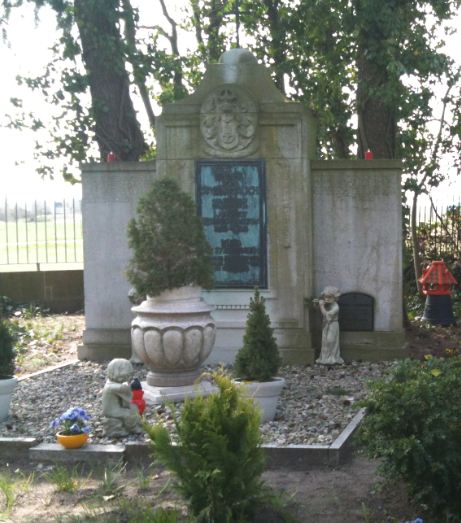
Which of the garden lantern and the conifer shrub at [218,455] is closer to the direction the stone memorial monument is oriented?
the conifer shrub

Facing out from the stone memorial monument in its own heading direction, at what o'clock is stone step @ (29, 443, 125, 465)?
The stone step is roughly at 1 o'clock from the stone memorial monument.

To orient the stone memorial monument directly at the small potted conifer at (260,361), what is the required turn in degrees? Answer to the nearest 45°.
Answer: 0° — it already faces it

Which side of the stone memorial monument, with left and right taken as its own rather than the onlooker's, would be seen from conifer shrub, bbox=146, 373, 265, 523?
front

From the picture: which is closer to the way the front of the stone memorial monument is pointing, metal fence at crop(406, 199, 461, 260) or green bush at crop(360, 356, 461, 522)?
the green bush

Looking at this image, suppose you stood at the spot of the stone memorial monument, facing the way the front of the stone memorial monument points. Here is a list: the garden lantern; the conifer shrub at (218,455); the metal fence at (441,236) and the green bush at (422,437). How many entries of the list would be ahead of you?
2

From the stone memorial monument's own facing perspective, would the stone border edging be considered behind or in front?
in front

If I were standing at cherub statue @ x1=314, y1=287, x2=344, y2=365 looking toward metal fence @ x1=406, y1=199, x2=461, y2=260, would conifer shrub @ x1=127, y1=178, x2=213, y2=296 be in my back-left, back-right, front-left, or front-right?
back-left

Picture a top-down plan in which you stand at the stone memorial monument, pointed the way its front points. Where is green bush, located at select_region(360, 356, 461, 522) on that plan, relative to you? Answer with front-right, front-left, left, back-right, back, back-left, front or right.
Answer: front

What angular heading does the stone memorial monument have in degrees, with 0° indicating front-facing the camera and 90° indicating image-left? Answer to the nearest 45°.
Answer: approximately 0°

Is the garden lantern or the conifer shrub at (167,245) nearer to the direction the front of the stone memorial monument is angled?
the conifer shrub

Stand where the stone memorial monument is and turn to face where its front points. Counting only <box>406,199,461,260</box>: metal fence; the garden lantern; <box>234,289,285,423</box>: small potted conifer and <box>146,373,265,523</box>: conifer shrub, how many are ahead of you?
2

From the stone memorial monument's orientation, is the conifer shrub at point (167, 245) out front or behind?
out front

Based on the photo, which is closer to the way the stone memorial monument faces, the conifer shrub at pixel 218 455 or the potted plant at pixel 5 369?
the conifer shrub

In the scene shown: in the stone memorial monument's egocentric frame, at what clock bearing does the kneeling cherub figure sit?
The kneeling cherub figure is roughly at 1 o'clock from the stone memorial monument.

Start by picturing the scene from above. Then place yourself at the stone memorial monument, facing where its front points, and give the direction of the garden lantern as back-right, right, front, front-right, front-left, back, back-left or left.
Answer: back-left

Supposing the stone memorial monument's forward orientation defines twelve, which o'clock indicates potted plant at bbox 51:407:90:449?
The potted plant is roughly at 1 o'clock from the stone memorial monument.

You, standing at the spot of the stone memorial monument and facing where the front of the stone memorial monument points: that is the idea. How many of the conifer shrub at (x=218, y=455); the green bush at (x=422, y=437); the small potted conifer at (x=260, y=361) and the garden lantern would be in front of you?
3
